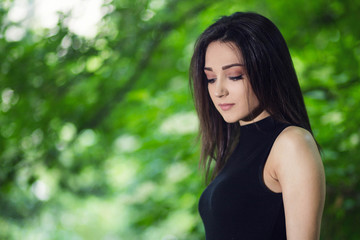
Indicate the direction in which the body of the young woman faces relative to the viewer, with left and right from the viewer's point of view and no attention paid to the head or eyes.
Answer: facing the viewer and to the left of the viewer

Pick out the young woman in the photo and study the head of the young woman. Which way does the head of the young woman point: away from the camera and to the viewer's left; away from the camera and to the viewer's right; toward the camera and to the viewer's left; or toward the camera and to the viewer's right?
toward the camera and to the viewer's left
